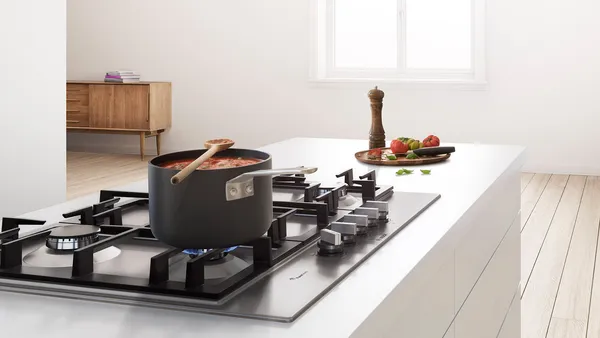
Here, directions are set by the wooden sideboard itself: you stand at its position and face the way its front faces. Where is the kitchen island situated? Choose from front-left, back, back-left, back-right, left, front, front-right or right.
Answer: front-left

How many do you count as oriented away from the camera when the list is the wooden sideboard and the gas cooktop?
0

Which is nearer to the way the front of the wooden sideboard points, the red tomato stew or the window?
the red tomato stew

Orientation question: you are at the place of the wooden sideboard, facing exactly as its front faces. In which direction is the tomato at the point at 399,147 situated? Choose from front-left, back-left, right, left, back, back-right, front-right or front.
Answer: front-left

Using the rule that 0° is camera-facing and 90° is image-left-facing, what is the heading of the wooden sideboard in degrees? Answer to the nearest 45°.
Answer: approximately 45°

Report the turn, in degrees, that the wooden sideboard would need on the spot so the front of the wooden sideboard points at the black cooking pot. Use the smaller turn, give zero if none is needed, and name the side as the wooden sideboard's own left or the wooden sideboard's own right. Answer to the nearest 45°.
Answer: approximately 45° to the wooden sideboard's own left

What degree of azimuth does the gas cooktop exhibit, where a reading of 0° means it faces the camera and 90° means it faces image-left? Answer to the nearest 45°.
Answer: approximately 315°

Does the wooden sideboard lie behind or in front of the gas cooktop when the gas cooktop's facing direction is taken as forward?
behind
